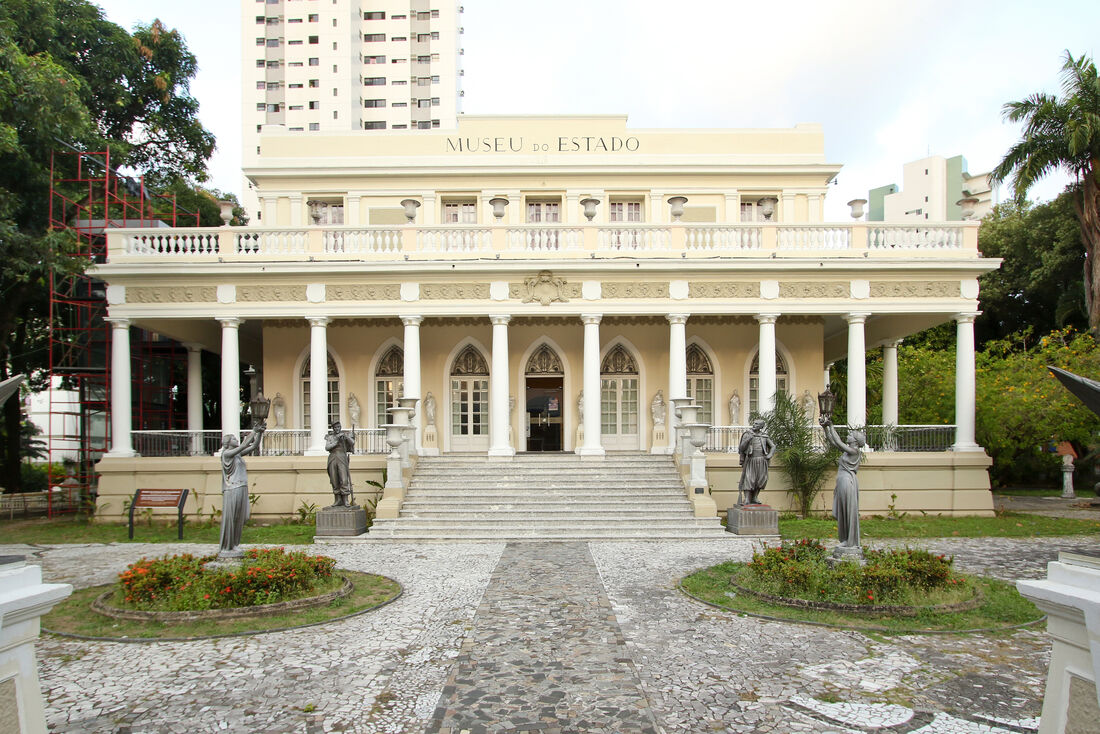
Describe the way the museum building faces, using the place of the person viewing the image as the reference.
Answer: facing the viewer

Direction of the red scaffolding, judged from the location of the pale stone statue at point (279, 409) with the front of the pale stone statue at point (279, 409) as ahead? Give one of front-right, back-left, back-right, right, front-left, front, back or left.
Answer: back-right

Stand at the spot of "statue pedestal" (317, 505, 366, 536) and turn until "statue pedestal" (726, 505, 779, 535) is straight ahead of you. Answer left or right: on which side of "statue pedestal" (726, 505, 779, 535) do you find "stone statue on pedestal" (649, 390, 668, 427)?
left

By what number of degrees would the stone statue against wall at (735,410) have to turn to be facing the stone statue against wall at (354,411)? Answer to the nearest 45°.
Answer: approximately 90° to its right

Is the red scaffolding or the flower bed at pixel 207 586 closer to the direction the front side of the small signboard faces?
the flower bed

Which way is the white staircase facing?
toward the camera

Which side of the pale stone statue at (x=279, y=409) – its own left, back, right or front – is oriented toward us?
front

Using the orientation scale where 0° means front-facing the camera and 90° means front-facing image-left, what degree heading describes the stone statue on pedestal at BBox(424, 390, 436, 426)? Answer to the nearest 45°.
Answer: approximately 0°

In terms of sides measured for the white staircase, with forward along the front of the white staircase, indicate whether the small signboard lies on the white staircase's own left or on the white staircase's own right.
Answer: on the white staircase's own right

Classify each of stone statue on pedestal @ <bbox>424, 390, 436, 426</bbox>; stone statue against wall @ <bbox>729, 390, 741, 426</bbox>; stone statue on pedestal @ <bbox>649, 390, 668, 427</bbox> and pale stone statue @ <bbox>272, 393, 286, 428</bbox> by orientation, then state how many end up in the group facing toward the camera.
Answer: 4

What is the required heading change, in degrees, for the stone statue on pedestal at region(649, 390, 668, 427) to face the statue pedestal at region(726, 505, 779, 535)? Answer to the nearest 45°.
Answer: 0° — it already faces it

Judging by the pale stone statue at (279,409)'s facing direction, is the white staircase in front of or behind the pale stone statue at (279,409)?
in front

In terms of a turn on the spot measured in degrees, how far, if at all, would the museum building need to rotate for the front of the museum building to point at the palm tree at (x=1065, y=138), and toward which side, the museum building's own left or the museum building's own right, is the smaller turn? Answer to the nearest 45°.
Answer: approximately 90° to the museum building's own left

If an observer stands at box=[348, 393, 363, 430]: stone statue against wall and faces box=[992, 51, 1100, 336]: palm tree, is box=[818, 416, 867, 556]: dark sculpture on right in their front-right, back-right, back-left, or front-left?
front-right
